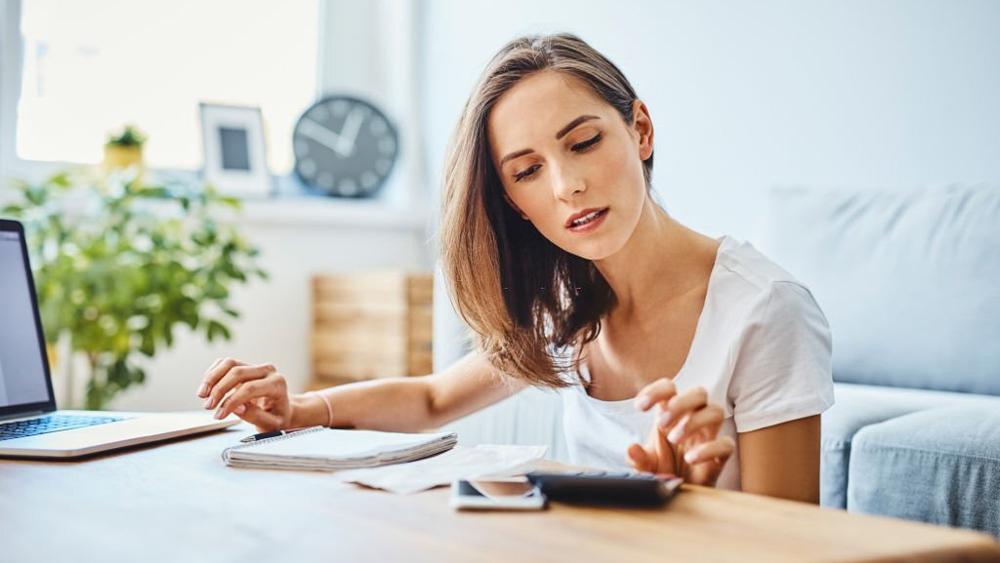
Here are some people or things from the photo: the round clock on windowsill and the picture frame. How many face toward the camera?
2

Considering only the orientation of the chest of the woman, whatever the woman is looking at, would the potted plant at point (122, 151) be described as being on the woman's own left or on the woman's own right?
on the woman's own right

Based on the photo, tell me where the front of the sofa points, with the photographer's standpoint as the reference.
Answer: facing the viewer and to the left of the viewer

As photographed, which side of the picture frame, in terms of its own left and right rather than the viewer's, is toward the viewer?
front

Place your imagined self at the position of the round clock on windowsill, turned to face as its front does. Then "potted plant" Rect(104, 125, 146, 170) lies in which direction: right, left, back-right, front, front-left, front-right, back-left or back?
front-right

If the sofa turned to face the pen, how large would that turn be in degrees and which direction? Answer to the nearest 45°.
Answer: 0° — it already faces it

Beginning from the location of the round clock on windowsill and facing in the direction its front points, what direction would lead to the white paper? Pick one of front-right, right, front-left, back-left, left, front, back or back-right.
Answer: front

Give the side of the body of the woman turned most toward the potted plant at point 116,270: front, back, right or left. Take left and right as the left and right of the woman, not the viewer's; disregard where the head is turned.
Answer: right

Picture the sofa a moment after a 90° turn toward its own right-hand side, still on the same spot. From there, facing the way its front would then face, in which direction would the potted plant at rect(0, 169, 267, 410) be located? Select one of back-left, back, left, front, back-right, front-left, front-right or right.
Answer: front-left

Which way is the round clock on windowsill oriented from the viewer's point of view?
toward the camera

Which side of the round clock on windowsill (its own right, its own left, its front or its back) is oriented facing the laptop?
front

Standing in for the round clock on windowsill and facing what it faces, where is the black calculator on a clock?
The black calculator is roughly at 12 o'clock from the round clock on windowsill.

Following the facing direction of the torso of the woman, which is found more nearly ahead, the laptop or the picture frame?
the laptop

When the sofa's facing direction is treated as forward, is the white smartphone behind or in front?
in front
